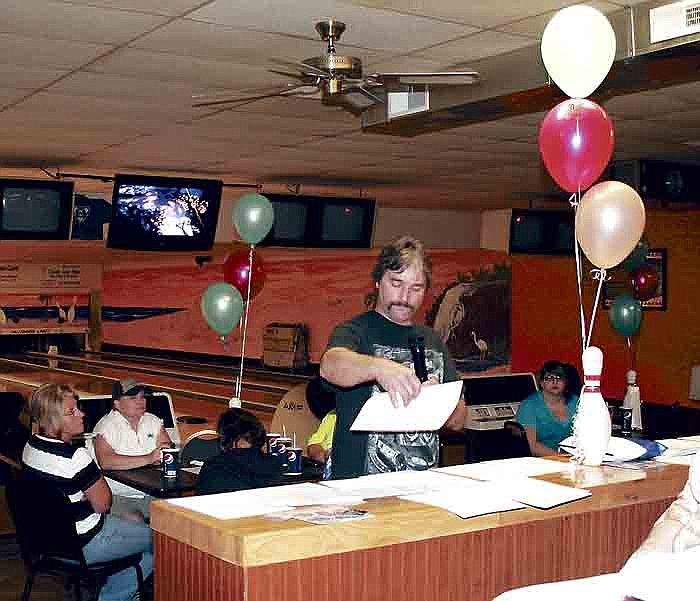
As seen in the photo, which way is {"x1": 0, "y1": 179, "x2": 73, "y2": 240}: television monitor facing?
toward the camera

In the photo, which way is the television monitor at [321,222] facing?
toward the camera

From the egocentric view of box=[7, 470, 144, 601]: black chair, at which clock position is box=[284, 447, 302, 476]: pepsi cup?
The pepsi cup is roughly at 1 o'clock from the black chair.

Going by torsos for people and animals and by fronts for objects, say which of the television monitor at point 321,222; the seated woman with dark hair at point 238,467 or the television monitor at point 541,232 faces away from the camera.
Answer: the seated woman with dark hair

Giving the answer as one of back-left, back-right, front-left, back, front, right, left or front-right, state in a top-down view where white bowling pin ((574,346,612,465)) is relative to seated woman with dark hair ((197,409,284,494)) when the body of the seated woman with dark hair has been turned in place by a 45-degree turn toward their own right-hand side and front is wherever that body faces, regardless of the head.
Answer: right

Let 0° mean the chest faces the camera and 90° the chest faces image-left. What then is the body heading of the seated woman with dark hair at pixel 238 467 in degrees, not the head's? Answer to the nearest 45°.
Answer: approximately 180°

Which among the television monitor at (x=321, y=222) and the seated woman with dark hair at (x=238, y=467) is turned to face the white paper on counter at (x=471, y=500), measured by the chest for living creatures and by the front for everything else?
the television monitor

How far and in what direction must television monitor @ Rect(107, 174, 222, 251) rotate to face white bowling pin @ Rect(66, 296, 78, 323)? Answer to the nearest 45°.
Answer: approximately 180°

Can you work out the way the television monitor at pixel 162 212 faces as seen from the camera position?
facing the viewer

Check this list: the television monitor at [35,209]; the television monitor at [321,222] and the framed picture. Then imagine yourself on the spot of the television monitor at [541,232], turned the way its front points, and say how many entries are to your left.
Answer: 1

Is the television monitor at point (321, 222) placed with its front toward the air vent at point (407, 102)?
yes

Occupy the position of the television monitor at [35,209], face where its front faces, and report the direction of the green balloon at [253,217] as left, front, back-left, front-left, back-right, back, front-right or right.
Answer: front-left

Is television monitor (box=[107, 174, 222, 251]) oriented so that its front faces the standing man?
yes

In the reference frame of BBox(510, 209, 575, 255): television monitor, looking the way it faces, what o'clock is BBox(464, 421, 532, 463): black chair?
The black chair is roughly at 12 o'clock from the television monitor.

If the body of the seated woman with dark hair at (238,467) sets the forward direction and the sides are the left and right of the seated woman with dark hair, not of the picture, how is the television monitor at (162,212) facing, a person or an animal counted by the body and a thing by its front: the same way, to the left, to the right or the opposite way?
the opposite way
